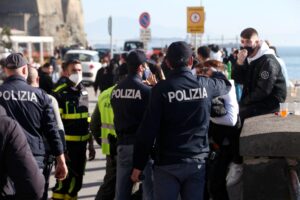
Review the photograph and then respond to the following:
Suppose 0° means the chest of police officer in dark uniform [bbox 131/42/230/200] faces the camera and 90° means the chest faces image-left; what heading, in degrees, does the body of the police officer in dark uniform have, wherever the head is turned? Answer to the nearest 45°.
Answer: approximately 180°

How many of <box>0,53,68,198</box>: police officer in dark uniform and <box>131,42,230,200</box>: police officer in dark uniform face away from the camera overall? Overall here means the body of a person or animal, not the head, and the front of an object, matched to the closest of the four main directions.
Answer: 2

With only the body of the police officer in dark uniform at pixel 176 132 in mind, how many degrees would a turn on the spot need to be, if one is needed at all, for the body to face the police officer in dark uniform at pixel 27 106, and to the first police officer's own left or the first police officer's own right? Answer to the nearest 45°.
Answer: approximately 90° to the first police officer's own left

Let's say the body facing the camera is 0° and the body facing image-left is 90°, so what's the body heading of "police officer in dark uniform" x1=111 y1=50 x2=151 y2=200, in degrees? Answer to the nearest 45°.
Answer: approximately 225°

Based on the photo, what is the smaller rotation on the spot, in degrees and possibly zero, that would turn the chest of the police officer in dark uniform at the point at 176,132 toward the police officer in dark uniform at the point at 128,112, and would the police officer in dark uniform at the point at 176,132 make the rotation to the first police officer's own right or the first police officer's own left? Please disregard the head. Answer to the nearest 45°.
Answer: approximately 45° to the first police officer's own left

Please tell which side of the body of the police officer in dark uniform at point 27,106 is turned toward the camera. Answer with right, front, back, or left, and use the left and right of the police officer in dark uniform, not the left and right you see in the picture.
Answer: back

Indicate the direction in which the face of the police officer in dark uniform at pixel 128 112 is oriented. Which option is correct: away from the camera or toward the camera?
away from the camera
